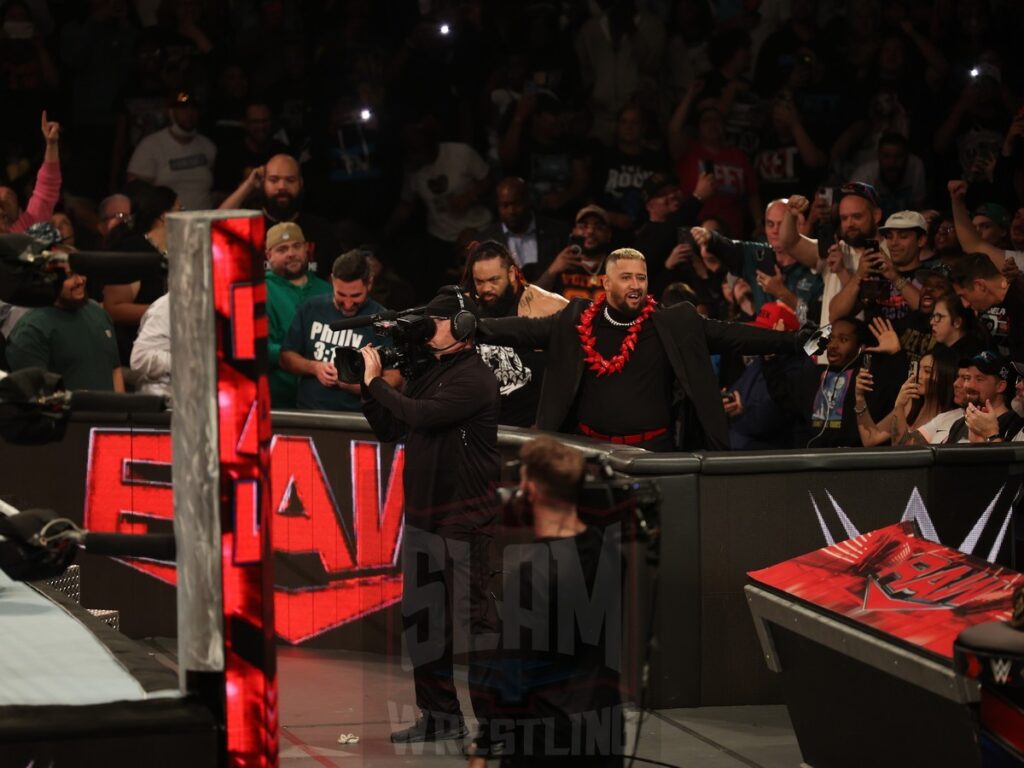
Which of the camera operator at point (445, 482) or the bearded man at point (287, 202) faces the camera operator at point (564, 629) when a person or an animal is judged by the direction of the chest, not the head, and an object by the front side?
the bearded man

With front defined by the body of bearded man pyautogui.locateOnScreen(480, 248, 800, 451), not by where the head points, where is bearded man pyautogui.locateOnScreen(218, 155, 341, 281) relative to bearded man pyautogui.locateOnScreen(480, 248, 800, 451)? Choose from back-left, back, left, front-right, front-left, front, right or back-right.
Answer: back-right

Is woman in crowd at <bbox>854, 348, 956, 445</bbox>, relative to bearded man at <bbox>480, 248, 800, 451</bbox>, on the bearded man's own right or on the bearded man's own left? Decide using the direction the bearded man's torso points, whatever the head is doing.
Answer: on the bearded man's own left

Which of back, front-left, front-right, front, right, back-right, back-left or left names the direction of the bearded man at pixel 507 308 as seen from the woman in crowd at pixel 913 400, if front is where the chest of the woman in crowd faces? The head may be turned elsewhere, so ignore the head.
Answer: front-right

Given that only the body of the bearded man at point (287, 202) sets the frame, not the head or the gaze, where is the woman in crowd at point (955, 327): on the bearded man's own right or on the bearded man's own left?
on the bearded man's own left

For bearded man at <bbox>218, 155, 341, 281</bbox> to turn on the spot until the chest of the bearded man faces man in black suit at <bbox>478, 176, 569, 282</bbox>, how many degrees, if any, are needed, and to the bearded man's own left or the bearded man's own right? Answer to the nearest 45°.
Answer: approximately 90° to the bearded man's own left

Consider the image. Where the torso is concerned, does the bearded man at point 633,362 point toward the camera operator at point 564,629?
yes
